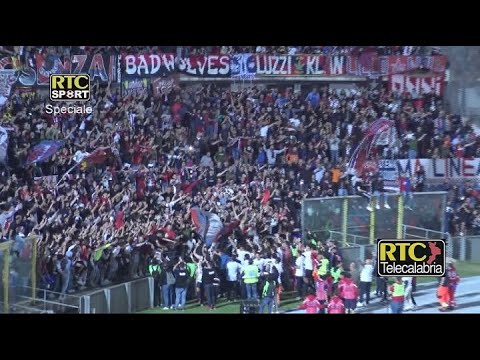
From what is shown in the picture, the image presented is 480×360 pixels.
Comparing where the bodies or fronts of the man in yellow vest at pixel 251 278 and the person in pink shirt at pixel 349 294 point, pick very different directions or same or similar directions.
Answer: same or similar directions

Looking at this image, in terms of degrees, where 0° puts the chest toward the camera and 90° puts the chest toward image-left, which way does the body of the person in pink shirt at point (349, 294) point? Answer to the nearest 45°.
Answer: approximately 180°

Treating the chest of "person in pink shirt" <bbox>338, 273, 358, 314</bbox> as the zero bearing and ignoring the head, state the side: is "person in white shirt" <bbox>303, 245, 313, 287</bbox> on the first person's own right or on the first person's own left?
on the first person's own left

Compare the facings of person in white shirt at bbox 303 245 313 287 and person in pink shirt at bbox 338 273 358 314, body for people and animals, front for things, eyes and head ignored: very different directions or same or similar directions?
same or similar directions

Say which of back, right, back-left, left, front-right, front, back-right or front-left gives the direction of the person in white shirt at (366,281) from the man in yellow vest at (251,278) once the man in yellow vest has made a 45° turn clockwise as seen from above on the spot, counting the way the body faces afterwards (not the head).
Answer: front-right

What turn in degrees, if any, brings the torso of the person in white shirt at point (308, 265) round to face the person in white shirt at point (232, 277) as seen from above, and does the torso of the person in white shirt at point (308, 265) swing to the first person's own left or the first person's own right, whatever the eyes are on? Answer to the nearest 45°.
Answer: approximately 90° to the first person's own left

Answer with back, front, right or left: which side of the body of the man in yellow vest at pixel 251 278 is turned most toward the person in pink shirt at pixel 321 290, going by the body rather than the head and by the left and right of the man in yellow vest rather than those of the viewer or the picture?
right

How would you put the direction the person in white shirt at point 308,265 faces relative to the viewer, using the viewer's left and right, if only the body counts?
facing away from the viewer

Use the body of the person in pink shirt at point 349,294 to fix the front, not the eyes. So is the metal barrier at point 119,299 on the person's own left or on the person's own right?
on the person's own left

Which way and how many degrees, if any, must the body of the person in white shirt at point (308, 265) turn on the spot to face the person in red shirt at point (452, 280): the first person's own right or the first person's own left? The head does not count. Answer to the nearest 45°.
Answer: approximately 90° to the first person's own right

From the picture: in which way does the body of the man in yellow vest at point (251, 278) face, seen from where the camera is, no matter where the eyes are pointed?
away from the camera

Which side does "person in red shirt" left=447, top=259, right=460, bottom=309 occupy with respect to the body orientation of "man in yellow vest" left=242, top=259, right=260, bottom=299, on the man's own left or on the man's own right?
on the man's own right
